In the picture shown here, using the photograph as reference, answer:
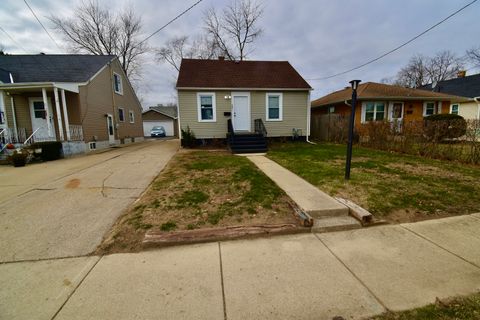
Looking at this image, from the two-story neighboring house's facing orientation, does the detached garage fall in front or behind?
behind

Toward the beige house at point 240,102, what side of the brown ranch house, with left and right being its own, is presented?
right

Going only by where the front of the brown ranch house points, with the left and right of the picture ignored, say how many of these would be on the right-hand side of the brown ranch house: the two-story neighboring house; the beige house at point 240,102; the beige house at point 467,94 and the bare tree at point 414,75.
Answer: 2

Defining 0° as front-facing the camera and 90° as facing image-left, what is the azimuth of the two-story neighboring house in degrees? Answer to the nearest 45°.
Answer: approximately 45°

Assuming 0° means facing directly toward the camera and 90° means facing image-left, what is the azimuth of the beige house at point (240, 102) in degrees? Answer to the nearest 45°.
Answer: approximately 0°

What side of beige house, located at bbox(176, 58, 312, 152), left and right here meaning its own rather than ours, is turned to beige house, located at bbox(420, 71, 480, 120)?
left

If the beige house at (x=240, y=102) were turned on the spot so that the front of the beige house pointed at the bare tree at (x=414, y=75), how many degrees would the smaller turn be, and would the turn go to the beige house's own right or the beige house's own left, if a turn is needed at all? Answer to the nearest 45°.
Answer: approximately 135° to the beige house's own left
